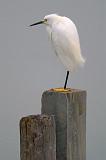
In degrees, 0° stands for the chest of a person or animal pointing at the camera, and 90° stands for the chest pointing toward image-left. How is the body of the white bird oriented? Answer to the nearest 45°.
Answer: approximately 90°
